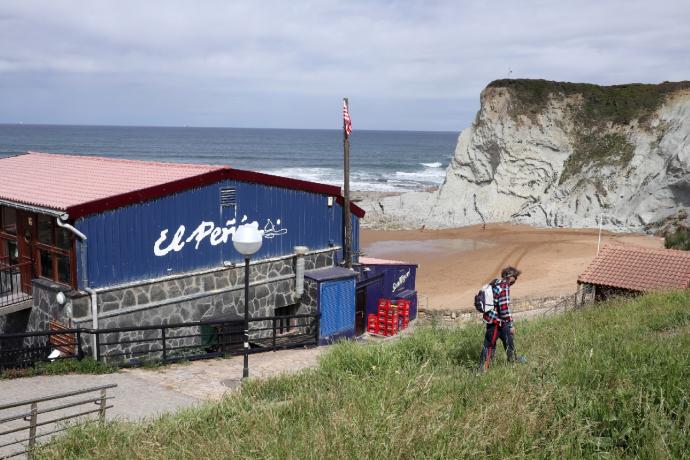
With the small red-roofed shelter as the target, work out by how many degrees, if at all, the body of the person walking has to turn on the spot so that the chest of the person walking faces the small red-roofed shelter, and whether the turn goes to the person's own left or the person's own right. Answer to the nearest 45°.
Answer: approximately 90° to the person's own left

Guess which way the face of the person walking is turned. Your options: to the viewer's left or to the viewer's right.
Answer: to the viewer's right

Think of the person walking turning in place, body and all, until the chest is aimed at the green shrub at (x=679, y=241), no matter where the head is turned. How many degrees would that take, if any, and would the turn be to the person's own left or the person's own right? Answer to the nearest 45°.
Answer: approximately 90° to the person's own left

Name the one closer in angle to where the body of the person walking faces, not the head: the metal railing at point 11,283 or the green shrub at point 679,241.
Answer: the green shrub

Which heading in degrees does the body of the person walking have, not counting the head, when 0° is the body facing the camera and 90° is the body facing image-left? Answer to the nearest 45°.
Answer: approximately 270°

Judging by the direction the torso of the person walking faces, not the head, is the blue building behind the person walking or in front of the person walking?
behind

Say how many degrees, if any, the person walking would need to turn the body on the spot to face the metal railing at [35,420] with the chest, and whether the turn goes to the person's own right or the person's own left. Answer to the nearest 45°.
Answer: approximately 135° to the person's own right

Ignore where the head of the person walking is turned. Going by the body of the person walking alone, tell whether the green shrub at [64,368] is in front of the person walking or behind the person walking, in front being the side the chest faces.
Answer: behind

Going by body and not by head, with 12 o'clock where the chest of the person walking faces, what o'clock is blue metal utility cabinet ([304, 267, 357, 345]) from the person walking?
The blue metal utility cabinet is roughly at 8 o'clock from the person walking.

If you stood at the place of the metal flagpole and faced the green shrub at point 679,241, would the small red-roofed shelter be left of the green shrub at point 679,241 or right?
right

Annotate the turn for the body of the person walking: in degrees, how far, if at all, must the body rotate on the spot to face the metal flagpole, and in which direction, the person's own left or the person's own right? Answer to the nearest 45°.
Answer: approximately 135° to the person's own left
